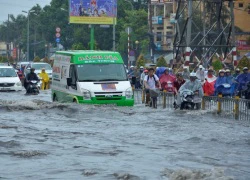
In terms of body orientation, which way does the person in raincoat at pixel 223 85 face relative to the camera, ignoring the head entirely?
toward the camera

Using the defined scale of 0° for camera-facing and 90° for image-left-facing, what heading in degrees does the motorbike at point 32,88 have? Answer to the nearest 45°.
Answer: approximately 0°

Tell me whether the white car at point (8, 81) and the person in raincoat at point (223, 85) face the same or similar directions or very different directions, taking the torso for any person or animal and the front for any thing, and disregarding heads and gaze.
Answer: same or similar directions

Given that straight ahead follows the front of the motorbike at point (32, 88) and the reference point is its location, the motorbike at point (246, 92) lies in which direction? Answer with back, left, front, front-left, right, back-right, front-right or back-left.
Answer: front-left

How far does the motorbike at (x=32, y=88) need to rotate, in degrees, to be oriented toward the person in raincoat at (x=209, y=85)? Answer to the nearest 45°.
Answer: approximately 45° to its left

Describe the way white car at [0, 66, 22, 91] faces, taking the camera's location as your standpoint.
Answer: facing the viewer

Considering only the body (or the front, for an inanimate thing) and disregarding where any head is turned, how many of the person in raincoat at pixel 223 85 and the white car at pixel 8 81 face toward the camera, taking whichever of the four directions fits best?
2

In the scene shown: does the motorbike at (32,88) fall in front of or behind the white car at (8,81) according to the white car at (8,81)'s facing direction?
in front

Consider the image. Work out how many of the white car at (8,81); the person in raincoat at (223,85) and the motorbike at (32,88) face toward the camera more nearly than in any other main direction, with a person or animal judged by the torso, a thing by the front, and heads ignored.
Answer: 3
